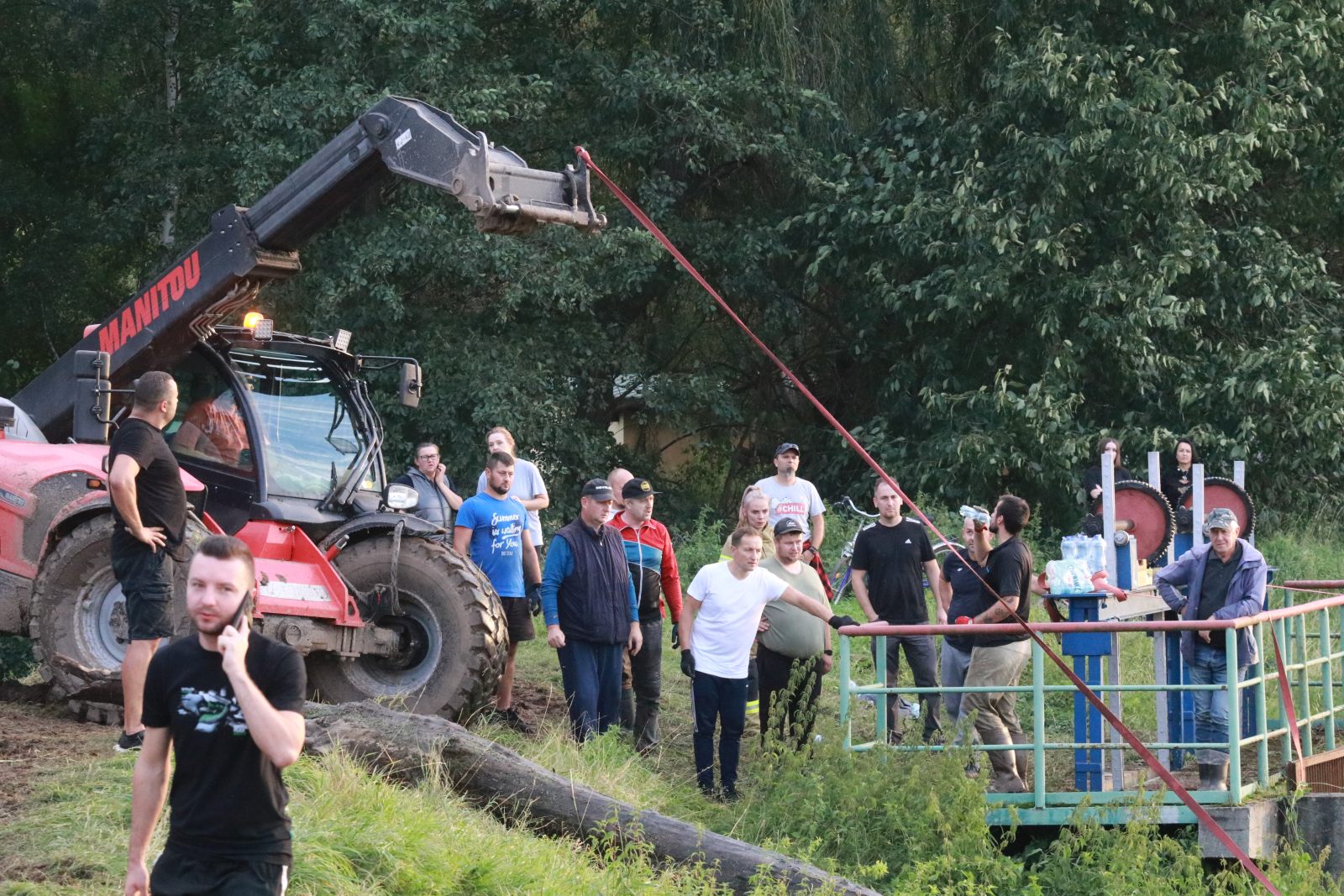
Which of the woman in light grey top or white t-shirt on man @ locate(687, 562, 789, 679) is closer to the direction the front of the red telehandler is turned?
the white t-shirt on man

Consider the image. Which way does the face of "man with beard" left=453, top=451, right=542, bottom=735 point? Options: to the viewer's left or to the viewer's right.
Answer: to the viewer's right

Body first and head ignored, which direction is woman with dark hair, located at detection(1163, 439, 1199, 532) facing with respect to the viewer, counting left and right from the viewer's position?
facing the viewer

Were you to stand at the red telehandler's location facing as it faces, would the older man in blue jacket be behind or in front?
in front

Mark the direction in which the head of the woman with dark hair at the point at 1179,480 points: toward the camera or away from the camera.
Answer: toward the camera

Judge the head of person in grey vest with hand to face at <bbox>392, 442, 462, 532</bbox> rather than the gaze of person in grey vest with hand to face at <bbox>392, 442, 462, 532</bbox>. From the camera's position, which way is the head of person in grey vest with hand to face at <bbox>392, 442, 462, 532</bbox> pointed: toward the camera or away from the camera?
toward the camera

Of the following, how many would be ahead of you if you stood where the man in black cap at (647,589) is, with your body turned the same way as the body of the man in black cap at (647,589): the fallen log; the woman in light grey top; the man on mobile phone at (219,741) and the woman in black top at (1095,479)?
2

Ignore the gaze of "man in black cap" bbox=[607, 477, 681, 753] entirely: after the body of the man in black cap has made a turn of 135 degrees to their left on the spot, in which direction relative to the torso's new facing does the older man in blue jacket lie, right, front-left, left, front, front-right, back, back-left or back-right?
front-right

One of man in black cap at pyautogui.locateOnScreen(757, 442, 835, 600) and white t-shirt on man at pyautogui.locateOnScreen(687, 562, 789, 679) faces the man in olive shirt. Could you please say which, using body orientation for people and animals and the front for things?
the man in black cap

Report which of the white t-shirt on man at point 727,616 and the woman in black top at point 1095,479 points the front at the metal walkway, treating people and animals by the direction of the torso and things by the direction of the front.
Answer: the woman in black top

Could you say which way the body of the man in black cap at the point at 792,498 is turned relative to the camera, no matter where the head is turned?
toward the camera

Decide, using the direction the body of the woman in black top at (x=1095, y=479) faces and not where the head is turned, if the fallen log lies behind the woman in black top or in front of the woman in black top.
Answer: in front

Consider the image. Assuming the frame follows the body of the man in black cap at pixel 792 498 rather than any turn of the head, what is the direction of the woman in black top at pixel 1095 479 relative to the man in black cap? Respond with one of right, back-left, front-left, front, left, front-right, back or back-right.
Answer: back-left

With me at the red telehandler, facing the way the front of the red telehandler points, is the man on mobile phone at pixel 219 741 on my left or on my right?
on my right

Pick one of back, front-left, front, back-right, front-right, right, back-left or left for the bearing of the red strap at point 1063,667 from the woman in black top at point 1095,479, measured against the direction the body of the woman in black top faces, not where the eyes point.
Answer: front

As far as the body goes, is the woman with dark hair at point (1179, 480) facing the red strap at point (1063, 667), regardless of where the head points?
yes

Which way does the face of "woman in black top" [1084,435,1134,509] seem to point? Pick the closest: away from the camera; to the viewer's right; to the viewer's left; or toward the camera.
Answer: toward the camera

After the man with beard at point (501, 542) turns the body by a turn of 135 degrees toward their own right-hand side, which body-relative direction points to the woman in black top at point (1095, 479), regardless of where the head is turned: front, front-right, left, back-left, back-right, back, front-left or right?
back-right

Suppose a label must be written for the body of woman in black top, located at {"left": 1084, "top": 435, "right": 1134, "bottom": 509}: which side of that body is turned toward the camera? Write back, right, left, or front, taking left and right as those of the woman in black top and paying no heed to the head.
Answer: front
